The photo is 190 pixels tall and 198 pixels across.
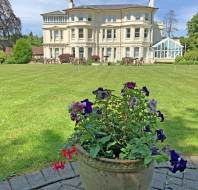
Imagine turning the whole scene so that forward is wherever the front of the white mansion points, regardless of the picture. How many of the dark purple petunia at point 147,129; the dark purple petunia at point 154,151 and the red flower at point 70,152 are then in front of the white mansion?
3

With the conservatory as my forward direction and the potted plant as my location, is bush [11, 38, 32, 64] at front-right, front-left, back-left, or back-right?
front-left

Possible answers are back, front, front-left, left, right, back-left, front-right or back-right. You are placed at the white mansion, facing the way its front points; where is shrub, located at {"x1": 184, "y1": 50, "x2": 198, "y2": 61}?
front-left

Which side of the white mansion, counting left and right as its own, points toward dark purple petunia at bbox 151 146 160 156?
front

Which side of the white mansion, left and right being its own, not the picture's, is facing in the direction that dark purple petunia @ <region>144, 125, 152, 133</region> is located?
front

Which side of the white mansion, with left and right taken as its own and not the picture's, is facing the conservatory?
left

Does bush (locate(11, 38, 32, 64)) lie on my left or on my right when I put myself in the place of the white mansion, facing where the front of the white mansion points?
on my right

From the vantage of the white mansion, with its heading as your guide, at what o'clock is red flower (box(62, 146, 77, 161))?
The red flower is roughly at 12 o'clock from the white mansion.

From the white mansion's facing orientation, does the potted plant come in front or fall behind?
in front

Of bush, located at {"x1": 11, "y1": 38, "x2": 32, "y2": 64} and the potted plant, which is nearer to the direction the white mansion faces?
the potted plant

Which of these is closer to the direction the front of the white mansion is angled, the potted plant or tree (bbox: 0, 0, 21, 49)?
the potted plant
